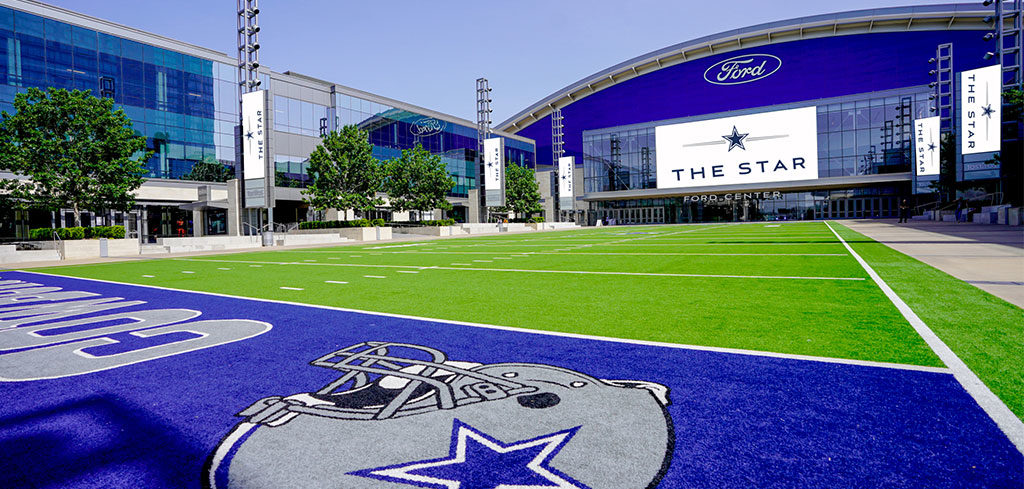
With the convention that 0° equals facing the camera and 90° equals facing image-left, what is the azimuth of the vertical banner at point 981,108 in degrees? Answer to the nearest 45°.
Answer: approximately 45°

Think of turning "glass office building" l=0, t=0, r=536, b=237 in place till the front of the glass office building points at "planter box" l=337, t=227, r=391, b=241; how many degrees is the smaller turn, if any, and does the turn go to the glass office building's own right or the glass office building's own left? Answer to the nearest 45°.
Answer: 0° — it already faces it

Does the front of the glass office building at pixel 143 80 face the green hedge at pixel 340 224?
no

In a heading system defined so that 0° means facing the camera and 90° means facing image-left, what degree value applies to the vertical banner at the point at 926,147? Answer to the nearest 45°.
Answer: approximately 45°

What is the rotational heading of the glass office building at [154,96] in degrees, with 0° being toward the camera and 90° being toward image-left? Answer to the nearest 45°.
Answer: approximately 315°
